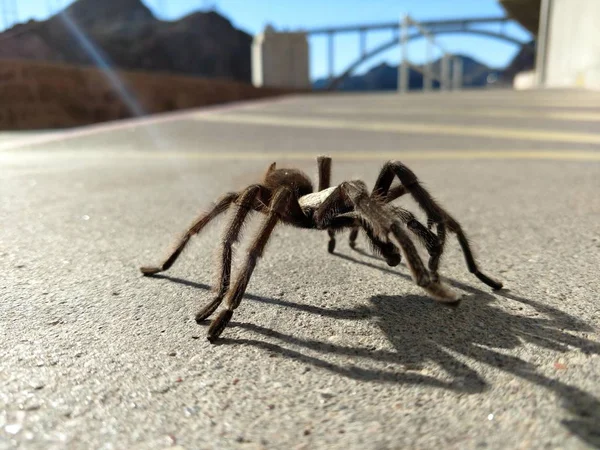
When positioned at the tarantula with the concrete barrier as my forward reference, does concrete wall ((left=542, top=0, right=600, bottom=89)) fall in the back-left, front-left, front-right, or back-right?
front-right

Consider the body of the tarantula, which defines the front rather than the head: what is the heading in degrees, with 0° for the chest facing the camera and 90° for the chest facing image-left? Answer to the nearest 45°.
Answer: approximately 315°

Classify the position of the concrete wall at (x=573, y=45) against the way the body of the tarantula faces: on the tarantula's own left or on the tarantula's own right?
on the tarantula's own left

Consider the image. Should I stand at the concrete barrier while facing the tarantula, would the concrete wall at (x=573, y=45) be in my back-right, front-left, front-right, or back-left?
front-left

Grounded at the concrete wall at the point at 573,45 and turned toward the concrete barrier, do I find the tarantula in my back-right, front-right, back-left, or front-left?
front-left

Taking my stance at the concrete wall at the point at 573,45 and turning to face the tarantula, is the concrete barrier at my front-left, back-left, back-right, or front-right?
front-right

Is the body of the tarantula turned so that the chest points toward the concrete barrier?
no
